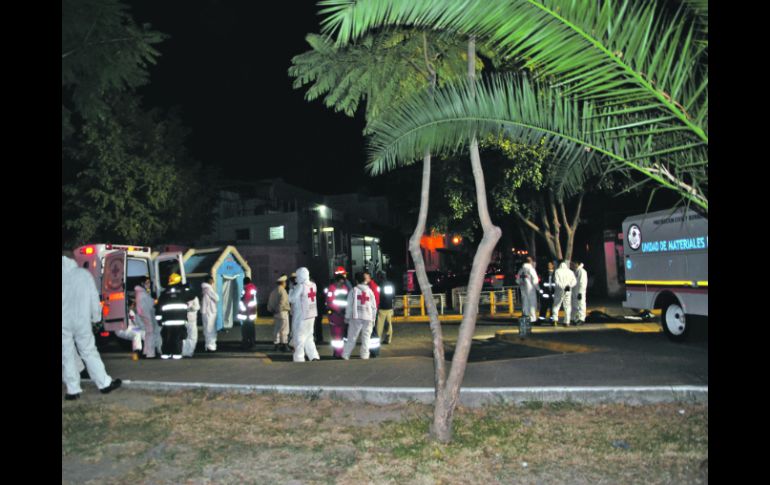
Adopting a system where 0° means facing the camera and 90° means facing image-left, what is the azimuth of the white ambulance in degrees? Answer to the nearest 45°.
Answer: approximately 135°

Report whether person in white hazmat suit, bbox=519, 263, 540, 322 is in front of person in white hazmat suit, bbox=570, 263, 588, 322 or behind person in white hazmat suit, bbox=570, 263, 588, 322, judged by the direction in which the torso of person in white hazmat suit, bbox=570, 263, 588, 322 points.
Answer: in front
